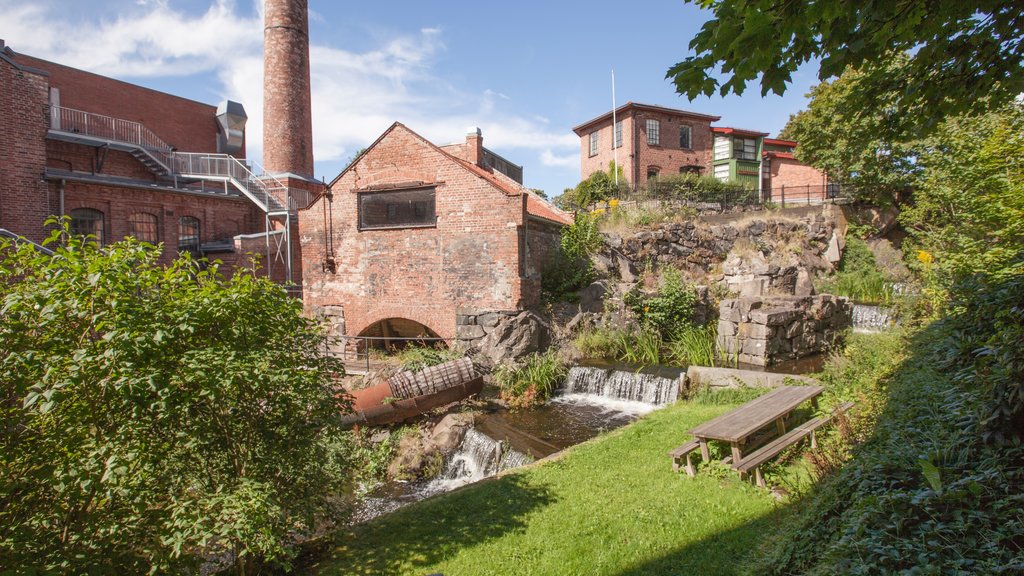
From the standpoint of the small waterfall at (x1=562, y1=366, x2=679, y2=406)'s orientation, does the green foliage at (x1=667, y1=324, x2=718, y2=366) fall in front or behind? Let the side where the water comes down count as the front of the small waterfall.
behind

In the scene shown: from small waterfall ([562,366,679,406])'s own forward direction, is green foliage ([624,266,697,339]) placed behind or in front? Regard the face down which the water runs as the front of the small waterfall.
behind

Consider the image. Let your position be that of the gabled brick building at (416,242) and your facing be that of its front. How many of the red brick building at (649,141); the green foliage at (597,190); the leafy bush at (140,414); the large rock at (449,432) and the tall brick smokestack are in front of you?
2

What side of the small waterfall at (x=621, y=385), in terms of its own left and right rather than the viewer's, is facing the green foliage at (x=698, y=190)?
back

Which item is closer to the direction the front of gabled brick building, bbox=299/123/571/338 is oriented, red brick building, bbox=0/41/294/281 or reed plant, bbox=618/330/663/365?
the reed plant

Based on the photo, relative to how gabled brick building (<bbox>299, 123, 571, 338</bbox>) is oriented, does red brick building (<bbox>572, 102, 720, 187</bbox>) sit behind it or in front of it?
behind

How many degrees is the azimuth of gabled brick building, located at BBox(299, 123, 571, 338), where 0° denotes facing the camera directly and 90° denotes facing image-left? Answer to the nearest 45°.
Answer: approximately 0°

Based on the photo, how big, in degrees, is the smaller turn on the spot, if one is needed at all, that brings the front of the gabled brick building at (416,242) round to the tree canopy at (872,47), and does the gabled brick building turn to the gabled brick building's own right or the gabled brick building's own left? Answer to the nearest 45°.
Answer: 0° — it already faces it

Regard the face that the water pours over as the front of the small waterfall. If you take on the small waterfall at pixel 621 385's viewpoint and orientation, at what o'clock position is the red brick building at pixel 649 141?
The red brick building is roughly at 6 o'clock from the small waterfall.

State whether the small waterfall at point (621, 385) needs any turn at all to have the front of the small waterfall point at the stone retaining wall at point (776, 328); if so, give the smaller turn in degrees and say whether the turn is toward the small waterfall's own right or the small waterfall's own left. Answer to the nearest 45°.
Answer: approximately 135° to the small waterfall's own left

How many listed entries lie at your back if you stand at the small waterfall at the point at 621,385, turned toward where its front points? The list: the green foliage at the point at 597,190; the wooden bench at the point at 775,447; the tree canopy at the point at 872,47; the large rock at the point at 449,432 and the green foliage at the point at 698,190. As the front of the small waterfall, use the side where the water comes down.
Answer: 2

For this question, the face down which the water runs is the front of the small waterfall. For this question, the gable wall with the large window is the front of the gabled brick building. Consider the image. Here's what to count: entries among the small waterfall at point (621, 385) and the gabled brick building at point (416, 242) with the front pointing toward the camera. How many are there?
2

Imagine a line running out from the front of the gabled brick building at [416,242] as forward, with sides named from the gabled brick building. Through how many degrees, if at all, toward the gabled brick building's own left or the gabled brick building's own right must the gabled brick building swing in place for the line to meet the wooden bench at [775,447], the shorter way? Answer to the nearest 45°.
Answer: approximately 45° to the gabled brick building's own left

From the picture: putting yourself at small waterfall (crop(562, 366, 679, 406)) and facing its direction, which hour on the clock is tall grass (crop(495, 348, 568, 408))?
The tall grass is roughly at 3 o'clock from the small waterfall.
